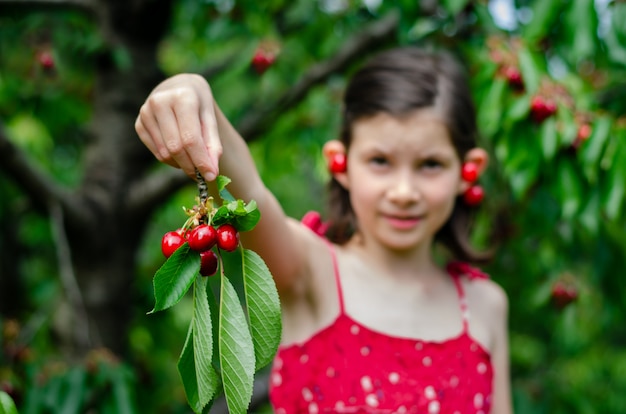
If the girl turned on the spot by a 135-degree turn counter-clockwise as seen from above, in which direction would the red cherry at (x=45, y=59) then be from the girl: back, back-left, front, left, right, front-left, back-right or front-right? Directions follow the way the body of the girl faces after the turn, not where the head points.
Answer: left

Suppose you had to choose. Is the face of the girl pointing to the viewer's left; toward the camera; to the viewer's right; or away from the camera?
toward the camera

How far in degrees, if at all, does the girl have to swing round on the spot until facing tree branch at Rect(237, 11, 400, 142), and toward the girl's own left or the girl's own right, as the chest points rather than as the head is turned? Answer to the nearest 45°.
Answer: approximately 180°

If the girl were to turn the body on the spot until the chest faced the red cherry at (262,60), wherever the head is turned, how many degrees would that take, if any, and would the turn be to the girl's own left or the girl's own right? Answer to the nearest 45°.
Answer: approximately 180°

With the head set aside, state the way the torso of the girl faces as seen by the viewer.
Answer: toward the camera

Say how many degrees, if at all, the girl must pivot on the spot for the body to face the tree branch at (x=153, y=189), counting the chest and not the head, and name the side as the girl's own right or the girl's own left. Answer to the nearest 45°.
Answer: approximately 135° to the girl's own right

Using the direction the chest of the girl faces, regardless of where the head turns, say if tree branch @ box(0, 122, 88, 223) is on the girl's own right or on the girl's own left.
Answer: on the girl's own right

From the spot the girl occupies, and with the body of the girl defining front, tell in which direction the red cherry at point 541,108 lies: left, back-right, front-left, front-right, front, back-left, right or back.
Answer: back-left

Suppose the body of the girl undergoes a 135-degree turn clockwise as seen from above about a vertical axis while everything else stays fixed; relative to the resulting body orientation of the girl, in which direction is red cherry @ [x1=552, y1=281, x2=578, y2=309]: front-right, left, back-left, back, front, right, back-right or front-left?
right

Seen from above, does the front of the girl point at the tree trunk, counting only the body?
no
